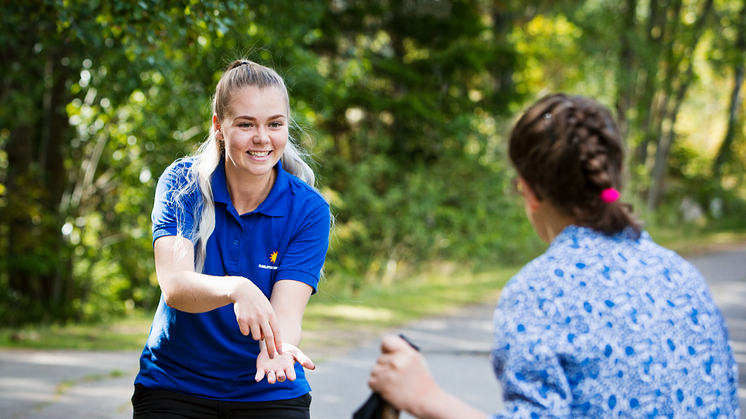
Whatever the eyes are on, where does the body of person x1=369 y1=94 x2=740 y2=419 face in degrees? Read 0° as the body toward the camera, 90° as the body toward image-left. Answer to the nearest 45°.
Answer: approximately 135°

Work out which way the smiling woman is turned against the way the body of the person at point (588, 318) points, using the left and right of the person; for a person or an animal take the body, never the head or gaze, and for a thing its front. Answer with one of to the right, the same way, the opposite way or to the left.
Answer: the opposite way

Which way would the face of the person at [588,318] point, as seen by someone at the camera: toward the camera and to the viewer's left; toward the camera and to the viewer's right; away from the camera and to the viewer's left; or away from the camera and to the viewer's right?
away from the camera and to the viewer's left

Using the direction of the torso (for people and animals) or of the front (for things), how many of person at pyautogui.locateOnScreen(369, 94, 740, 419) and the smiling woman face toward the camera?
1

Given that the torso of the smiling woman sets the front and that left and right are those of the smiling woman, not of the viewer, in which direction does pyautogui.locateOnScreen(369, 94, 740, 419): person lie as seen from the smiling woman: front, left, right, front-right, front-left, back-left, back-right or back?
front-left

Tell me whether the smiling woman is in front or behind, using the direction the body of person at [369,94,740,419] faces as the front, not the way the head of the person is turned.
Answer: in front
